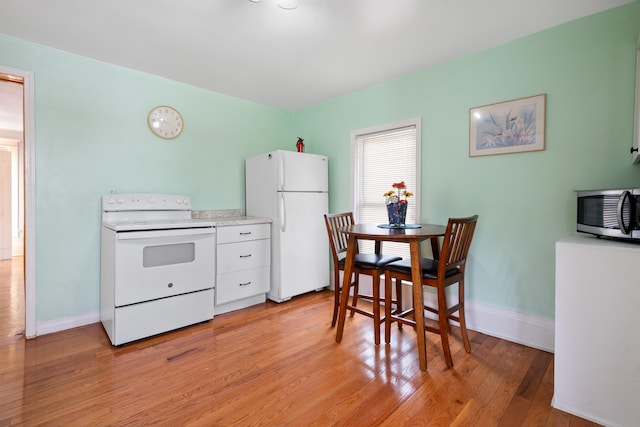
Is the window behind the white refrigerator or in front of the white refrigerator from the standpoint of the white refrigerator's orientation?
in front

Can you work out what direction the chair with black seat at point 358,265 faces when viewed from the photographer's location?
facing the viewer and to the right of the viewer

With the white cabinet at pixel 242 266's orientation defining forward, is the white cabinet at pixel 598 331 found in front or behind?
in front

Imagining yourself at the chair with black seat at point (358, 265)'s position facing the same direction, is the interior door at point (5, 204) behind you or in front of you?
behind

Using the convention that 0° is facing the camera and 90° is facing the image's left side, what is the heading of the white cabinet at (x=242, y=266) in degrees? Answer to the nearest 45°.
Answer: approximately 315°

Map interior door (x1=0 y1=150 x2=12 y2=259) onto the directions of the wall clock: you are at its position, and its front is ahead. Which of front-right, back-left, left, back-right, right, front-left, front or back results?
back-right

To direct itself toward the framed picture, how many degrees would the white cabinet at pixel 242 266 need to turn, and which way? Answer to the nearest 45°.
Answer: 0° — it already faces it

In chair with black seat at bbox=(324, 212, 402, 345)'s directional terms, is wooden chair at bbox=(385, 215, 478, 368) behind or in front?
in front

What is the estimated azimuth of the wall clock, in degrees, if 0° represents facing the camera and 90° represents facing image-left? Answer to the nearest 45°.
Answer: approximately 0°

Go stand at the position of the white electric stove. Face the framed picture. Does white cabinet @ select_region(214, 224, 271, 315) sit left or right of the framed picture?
left
